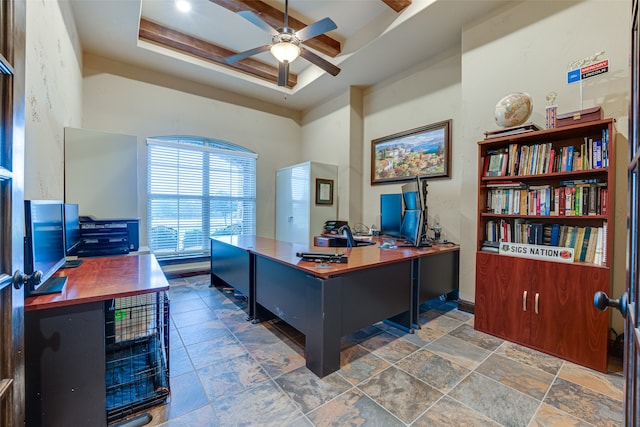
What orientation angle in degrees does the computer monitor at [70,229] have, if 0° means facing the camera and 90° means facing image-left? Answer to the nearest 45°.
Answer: approximately 315°

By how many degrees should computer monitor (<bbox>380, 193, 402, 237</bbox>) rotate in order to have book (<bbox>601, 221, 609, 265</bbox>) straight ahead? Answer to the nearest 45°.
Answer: approximately 90° to its left

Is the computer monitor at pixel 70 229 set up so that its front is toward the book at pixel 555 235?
yes

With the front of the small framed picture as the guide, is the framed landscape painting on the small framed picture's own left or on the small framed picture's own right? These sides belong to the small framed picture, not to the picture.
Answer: on the small framed picture's own left

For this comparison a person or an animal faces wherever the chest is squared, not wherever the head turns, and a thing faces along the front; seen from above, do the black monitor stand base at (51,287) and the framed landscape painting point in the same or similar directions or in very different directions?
very different directions

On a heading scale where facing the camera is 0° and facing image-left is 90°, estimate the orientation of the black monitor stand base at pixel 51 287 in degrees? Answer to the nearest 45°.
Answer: approximately 315°

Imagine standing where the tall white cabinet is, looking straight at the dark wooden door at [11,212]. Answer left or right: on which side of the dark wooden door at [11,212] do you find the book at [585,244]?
left
